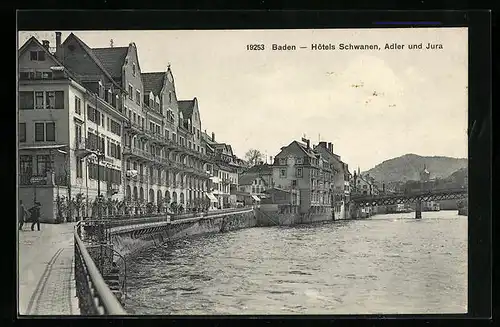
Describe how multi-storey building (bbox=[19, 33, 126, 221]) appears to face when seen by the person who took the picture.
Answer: facing the viewer and to the right of the viewer
